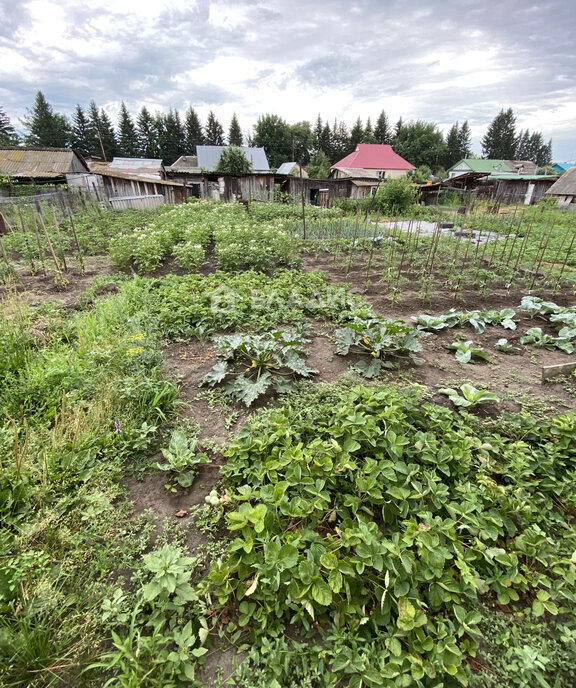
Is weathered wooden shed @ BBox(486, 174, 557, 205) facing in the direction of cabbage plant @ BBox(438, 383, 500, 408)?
yes

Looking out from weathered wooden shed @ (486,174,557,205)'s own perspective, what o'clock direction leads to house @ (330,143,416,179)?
The house is roughly at 4 o'clock from the weathered wooden shed.

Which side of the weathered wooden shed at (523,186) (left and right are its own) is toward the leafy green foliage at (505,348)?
front

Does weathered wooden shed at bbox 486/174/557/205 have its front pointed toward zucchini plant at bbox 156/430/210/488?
yes

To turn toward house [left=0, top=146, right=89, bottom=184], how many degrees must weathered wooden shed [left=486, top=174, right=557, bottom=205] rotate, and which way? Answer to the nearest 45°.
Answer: approximately 45° to its right

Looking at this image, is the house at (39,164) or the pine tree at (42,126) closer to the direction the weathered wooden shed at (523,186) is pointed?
the house

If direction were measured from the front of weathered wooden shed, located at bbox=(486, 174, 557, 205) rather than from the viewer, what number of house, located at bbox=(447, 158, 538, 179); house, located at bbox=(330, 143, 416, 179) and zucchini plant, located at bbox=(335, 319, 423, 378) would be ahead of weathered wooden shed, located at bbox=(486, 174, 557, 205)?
1

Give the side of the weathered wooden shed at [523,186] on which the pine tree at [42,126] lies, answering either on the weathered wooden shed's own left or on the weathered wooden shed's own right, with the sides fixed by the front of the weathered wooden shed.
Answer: on the weathered wooden shed's own right

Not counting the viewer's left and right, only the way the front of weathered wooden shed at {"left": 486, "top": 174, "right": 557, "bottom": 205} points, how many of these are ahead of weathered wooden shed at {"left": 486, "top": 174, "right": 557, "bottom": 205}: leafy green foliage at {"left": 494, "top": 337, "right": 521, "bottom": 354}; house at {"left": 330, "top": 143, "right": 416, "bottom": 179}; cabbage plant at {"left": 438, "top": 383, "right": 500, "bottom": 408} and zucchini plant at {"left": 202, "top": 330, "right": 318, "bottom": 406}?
3

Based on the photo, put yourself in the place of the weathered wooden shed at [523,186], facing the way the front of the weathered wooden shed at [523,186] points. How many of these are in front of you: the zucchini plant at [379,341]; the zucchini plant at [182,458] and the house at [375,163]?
2

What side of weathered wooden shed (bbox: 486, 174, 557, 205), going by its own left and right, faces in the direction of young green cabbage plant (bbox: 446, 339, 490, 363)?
front

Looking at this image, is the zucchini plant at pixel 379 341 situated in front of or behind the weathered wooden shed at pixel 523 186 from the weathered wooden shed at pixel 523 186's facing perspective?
in front

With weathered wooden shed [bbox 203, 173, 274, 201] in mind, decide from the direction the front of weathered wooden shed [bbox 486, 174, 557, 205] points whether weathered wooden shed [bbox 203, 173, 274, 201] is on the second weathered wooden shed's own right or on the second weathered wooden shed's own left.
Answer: on the second weathered wooden shed's own right

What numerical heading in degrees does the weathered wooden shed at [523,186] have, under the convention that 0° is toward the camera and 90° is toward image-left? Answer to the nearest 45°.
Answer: approximately 0°

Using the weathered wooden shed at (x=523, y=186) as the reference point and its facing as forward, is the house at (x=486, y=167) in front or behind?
behind

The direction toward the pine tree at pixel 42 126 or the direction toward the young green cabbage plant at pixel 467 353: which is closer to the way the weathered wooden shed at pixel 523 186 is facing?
the young green cabbage plant
